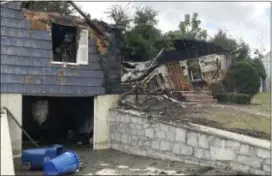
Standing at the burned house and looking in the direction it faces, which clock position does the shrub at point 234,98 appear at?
The shrub is roughly at 8 o'clock from the burned house.

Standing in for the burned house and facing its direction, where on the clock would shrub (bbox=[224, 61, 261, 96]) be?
The shrub is roughly at 8 o'clock from the burned house.

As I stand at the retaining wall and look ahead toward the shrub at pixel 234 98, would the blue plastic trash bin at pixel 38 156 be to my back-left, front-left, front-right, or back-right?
back-left

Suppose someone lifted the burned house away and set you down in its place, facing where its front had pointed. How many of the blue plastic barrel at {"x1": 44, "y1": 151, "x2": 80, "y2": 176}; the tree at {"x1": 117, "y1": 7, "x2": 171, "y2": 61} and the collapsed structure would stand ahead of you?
1

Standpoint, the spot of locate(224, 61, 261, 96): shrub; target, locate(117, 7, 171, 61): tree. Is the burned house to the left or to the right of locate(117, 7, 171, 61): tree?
left

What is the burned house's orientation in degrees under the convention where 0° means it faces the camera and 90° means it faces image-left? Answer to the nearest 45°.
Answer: approximately 0°

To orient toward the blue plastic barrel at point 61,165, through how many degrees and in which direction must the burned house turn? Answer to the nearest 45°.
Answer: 0° — it already faces it

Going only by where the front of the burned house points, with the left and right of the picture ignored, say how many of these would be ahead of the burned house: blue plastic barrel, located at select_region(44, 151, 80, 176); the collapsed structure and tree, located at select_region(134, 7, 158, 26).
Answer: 1

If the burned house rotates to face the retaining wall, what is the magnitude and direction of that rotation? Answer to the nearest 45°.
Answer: approximately 45° to its left

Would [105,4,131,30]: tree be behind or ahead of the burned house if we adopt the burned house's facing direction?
behind
